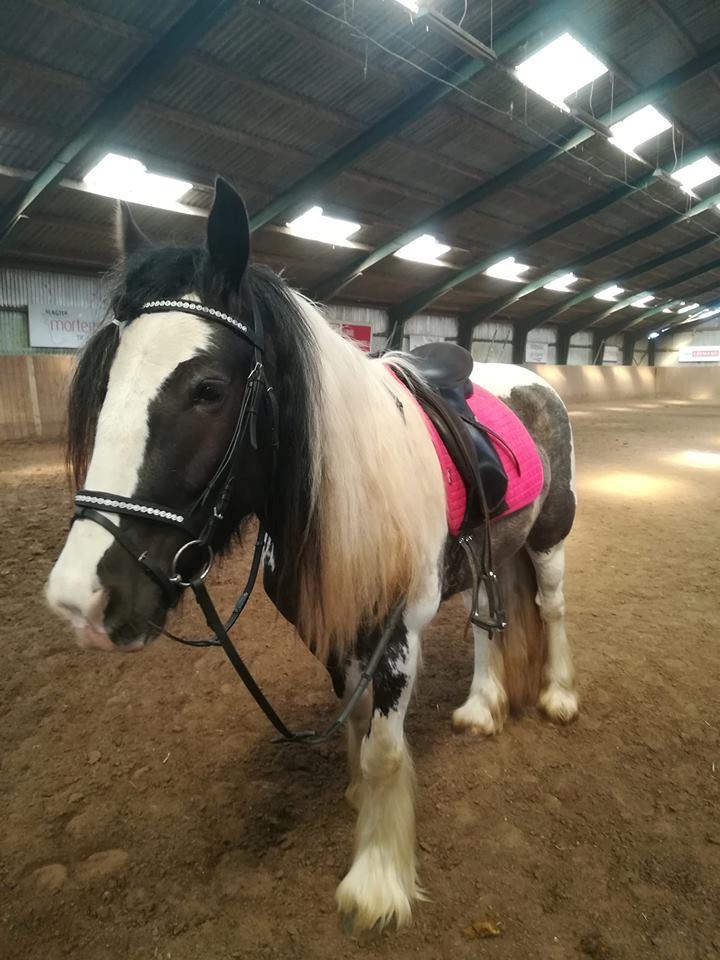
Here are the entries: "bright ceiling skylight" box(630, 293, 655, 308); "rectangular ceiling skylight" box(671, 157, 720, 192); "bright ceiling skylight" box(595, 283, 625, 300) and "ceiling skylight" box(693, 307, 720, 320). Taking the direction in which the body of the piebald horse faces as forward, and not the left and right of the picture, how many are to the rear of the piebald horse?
4

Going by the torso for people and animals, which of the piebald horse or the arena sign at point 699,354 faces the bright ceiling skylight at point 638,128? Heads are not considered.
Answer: the arena sign

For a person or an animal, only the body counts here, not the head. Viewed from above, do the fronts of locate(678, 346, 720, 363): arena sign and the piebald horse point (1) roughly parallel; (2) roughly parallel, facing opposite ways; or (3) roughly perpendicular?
roughly parallel

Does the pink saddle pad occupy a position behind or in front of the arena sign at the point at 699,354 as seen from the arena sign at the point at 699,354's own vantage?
in front

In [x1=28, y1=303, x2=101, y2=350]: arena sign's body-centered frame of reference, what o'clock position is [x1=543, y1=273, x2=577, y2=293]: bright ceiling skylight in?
The bright ceiling skylight is roughly at 9 o'clock from the arena sign.

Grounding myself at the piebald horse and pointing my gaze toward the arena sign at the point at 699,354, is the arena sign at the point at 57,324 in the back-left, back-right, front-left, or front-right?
front-left

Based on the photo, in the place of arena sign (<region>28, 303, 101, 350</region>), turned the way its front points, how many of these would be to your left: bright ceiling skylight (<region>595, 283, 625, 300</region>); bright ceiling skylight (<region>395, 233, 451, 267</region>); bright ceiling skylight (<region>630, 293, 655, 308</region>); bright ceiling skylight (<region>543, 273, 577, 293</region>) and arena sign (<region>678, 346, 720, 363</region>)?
5

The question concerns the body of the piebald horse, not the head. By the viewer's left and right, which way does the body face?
facing the viewer and to the left of the viewer

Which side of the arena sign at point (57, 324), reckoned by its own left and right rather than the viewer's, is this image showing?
front

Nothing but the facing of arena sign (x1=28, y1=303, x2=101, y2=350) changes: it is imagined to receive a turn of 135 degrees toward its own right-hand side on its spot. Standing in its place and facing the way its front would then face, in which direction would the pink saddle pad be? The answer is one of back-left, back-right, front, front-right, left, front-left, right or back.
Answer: back-left

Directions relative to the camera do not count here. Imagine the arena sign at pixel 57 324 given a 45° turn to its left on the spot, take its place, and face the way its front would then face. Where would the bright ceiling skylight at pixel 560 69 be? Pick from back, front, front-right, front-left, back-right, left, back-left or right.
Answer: front

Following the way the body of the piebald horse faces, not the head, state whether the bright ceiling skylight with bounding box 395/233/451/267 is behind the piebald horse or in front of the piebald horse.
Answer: behind

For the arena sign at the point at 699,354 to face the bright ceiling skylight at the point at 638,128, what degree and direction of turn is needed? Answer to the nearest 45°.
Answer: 0° — it already faces it

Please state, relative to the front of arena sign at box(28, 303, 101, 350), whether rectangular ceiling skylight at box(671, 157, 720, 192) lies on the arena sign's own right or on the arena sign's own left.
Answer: on the arena sign's own left

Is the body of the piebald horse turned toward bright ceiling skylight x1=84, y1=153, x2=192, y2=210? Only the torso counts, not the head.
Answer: no

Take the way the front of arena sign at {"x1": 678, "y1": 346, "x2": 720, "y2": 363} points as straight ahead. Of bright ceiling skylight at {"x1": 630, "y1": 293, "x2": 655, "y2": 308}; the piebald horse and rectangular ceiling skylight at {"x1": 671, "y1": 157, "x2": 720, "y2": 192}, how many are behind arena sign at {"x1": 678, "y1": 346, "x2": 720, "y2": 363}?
0

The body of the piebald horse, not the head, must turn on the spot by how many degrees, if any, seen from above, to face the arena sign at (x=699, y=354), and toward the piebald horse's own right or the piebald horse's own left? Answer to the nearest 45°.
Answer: approximately 180°
